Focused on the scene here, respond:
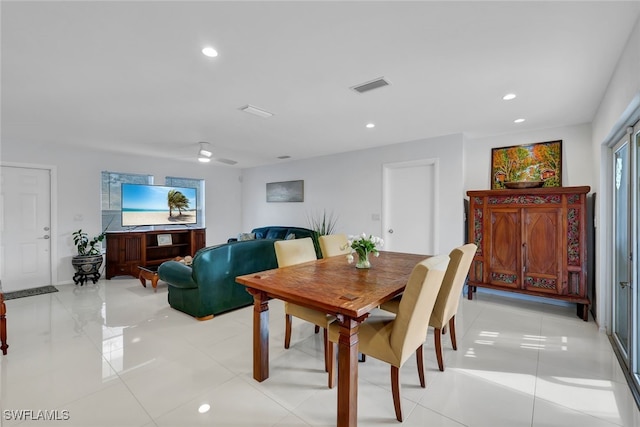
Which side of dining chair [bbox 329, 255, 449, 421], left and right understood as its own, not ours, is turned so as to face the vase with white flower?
front

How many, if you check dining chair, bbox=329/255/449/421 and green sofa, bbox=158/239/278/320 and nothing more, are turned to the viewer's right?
0

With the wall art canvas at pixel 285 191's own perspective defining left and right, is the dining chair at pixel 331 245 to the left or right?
on its left

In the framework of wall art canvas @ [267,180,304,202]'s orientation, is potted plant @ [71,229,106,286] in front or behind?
in front

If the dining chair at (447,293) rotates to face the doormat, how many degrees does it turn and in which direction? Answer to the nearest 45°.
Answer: approximately 45° to its left

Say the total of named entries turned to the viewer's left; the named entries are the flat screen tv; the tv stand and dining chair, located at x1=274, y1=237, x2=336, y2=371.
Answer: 0

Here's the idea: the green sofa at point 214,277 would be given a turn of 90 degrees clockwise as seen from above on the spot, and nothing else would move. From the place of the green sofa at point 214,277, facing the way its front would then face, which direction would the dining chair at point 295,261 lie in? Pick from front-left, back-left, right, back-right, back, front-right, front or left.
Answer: right

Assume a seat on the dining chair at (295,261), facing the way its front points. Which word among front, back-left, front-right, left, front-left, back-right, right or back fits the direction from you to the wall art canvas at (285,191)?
back-left

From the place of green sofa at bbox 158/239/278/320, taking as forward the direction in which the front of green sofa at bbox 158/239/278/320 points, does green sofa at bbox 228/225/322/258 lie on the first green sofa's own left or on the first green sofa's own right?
on the first green sofa's own right

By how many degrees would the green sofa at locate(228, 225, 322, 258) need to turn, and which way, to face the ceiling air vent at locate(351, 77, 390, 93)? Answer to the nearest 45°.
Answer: approximately 45° to its left

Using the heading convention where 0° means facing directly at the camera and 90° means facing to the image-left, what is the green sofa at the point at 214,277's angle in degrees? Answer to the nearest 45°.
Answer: approximately 135°

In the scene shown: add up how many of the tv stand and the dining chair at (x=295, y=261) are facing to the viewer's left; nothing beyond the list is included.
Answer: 0

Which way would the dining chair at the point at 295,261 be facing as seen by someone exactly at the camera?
facing the viewer and to the right of the viewer

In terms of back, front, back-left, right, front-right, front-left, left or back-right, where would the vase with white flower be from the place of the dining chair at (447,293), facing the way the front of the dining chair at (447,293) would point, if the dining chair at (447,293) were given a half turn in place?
back-right
